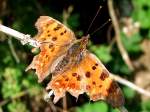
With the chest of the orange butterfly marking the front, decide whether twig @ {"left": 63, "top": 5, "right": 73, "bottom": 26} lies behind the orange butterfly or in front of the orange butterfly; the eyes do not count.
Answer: in front

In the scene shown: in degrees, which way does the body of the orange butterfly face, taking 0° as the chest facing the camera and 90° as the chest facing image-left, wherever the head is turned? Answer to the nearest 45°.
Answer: approximately 225°
